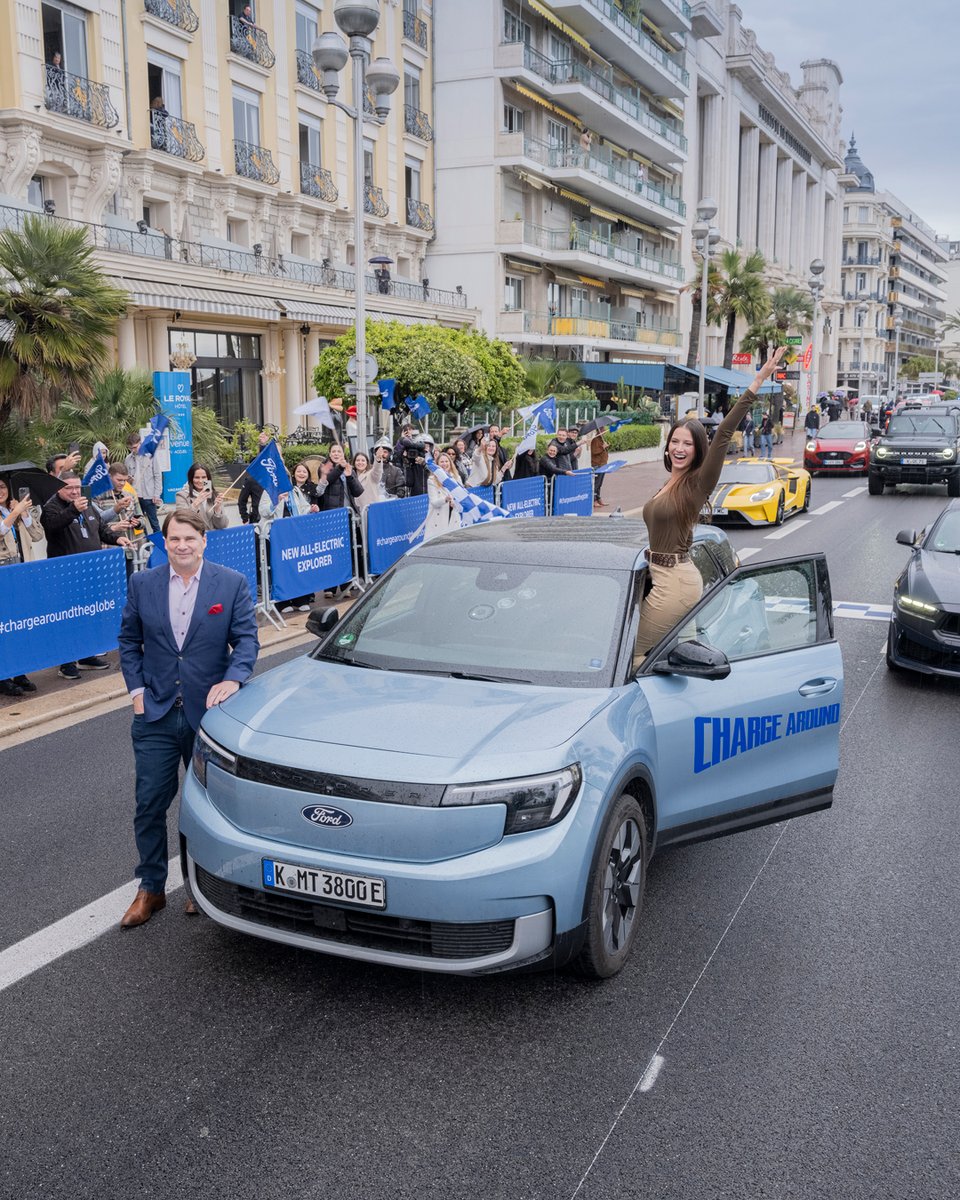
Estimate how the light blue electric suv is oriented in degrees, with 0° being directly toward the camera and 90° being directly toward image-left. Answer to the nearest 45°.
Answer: approximately 45°

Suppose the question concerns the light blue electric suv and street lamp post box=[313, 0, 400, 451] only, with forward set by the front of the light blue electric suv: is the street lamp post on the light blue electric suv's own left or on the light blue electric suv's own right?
on the light blue electric suv's own right

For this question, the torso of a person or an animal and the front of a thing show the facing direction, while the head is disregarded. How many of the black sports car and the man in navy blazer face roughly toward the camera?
2

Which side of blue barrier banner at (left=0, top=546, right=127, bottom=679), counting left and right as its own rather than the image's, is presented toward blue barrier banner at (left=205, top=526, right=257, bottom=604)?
left

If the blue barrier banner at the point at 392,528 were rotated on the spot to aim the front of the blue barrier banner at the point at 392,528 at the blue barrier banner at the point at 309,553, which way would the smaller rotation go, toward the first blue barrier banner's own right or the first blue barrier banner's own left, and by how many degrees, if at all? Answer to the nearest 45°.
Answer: approximately 90° to the first blue barrier banner's own right

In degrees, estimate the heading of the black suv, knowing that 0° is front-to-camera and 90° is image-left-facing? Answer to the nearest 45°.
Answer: approximately 0°

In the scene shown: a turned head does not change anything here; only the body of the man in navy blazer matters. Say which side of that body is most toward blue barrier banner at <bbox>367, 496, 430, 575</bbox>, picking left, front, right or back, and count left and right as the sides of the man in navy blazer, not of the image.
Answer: back

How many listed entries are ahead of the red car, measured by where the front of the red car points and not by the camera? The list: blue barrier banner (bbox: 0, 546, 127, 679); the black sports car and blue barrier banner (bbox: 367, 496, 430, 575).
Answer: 3
